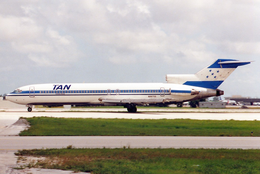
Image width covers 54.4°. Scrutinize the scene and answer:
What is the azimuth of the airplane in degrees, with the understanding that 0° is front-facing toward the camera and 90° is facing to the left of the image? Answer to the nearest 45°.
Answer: approximately 90°
